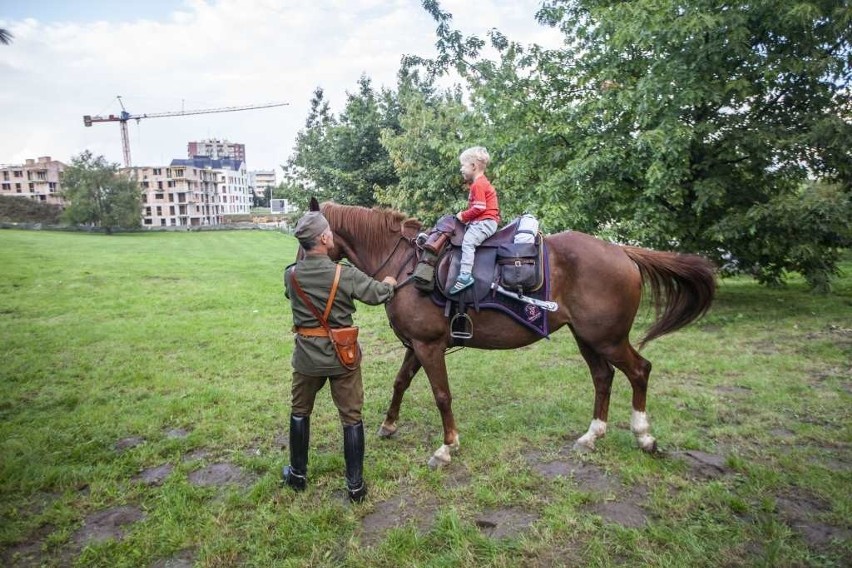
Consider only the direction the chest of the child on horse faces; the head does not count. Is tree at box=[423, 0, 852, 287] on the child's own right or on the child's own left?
on the child's own right

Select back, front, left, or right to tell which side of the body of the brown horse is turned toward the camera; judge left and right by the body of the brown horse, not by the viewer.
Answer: left

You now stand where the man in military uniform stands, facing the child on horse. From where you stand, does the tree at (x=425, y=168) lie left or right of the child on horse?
left

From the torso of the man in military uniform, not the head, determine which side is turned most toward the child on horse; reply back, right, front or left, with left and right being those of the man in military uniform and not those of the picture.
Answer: right

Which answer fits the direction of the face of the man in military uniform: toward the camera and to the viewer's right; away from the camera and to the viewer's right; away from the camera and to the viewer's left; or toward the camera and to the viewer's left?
away from the camera and to the viewer's right

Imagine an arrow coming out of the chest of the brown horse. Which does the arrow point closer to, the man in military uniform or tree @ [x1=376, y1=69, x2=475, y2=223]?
the man in military uniform

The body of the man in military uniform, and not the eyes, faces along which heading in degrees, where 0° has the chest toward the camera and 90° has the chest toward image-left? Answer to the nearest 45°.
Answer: approximately 180°

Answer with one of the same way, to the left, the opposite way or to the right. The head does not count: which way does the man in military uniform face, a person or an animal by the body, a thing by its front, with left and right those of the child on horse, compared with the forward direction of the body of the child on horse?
to the right

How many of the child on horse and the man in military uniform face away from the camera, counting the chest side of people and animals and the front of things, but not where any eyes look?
1

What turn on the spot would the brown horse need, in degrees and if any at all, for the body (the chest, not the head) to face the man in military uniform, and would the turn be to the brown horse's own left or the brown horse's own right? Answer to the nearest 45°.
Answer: approximately 45° to the brown horse's own left

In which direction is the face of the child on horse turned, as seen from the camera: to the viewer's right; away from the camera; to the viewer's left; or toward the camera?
to the viewer's left

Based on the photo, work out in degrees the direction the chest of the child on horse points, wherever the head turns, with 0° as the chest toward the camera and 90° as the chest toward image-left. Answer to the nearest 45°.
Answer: approximately 90°
